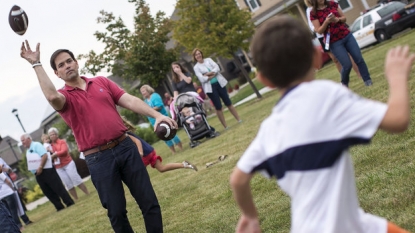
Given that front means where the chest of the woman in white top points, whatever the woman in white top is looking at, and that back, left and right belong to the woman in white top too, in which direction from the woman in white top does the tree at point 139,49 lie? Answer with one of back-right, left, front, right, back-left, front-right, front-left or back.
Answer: back

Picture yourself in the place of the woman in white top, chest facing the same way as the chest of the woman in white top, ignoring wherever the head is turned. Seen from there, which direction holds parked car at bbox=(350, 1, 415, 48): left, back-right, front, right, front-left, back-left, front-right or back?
back-left

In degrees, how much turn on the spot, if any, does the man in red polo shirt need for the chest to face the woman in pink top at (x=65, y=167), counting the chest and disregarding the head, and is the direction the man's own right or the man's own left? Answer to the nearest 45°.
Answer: approximately 180°

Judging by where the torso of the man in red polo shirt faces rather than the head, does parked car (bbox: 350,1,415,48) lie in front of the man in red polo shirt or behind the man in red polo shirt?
behind

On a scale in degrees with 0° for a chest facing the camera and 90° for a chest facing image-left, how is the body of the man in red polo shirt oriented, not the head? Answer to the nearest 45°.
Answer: approximately 0°

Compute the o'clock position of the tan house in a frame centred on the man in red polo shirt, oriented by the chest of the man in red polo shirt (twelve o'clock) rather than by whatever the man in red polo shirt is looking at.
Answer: The tan house is roughly at 7 o'clock from the man in red polo shirt.

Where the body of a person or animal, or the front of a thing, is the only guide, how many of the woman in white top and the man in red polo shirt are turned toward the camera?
2

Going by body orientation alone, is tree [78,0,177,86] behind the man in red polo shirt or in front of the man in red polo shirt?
behind
